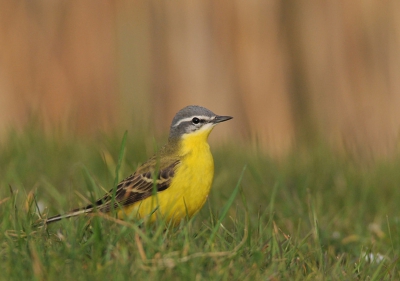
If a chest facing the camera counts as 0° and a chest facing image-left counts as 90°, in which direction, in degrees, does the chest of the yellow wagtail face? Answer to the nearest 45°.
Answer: approximately 270°
